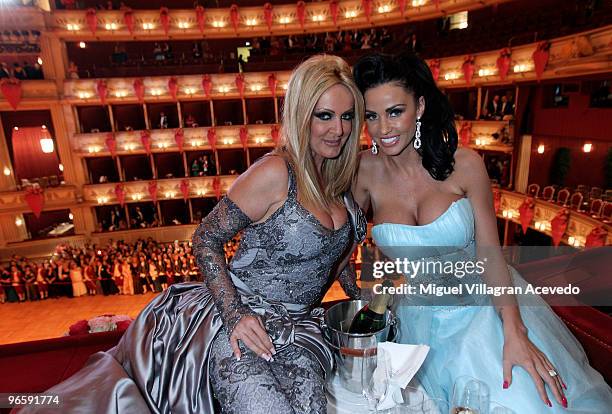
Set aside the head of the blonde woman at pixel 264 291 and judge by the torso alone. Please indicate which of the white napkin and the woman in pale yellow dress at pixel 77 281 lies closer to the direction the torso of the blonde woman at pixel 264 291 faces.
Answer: the white napkin

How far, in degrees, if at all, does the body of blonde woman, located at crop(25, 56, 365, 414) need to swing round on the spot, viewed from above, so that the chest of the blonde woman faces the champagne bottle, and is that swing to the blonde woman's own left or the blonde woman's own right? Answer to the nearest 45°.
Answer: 0° — they already face it

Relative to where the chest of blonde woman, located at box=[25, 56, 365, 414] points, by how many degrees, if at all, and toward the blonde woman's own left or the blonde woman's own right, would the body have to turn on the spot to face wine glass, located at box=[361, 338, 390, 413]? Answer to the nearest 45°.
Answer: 0° — they already face it

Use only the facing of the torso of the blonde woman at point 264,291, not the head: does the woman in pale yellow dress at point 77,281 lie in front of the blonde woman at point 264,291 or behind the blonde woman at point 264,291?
behind

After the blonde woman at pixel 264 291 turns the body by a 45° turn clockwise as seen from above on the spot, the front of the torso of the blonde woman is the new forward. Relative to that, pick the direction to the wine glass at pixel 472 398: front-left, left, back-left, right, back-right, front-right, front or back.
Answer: front-left

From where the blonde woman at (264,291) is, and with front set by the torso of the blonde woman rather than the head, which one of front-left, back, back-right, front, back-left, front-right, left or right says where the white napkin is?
front

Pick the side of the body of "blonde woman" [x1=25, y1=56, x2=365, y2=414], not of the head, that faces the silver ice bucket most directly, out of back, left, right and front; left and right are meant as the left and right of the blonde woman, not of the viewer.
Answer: front

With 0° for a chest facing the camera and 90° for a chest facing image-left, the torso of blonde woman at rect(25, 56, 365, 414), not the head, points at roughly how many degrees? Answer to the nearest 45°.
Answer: approximately 315°

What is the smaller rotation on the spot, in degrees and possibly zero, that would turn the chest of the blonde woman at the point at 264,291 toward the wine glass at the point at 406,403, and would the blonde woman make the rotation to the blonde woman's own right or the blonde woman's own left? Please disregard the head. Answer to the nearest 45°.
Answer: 0° — they already face it
